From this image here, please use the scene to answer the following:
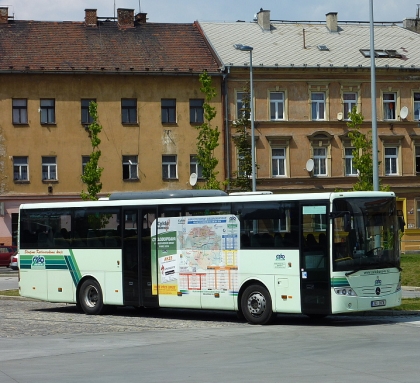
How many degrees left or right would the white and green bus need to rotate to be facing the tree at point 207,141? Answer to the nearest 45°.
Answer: approximately 135° to its left

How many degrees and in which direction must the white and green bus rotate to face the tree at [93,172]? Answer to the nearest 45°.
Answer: approximately 135° to its left

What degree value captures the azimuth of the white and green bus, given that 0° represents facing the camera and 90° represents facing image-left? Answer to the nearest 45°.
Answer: approximately 315°
